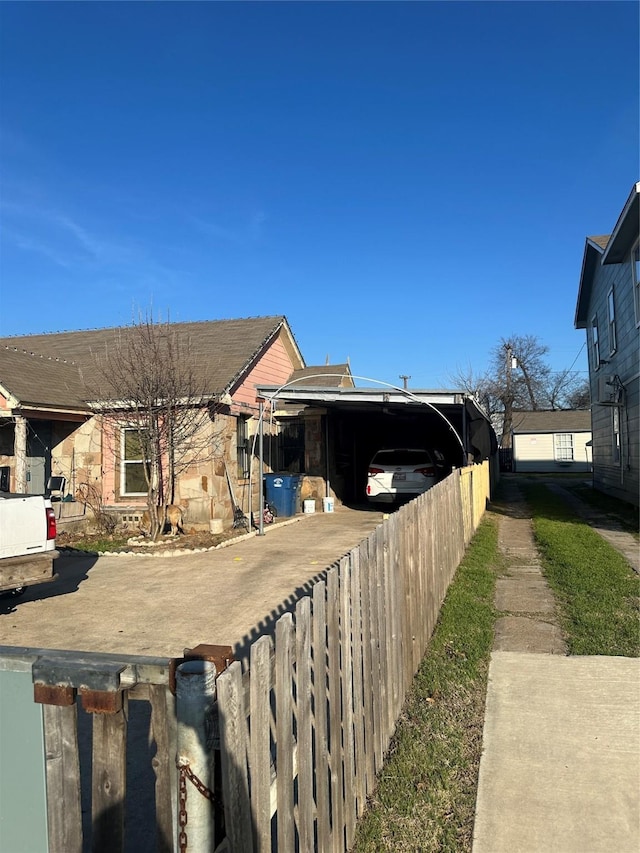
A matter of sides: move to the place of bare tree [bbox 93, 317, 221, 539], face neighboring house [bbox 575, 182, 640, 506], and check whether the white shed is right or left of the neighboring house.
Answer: left

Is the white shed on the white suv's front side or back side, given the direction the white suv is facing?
on the front side

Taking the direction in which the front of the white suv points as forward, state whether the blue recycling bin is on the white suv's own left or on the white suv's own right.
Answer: on the white suv's own left

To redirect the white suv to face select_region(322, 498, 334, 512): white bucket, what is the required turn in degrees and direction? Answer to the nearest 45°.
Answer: approximately 90° to its left

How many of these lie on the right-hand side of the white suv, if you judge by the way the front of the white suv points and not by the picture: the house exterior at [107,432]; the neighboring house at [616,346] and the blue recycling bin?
1

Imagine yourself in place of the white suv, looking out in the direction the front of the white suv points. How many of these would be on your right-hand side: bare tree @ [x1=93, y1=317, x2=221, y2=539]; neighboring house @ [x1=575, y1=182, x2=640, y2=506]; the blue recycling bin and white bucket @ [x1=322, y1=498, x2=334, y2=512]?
1

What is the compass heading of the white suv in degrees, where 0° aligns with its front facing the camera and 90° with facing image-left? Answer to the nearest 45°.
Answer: approximately 180°

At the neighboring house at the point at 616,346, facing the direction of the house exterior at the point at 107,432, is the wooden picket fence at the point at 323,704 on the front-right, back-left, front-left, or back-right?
front-left

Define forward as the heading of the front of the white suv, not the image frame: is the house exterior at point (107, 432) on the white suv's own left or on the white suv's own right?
on the white suv's own left

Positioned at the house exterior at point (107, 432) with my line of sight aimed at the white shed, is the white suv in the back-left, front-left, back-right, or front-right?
front-right

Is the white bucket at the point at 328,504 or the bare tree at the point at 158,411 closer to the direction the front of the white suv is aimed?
the white bucket

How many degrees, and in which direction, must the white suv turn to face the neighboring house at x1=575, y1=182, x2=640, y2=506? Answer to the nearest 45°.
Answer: approximately 90° to its right

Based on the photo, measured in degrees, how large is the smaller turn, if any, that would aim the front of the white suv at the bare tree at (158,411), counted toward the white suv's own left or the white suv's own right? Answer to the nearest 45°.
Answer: approximately 135° to the white suv's own left

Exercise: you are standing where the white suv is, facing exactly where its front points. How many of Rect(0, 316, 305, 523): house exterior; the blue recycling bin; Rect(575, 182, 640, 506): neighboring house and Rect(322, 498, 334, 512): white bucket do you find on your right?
1
